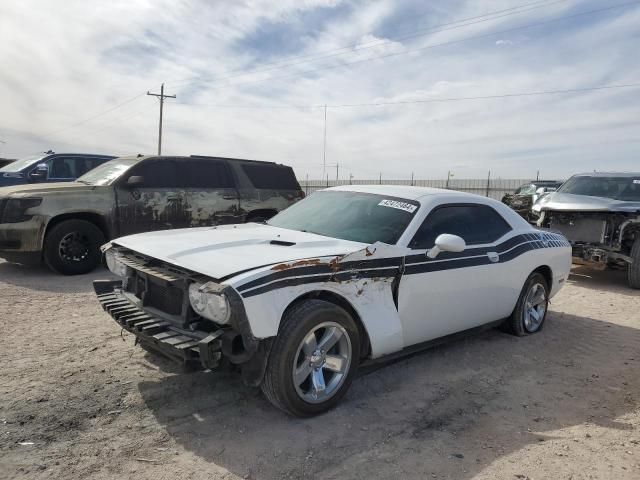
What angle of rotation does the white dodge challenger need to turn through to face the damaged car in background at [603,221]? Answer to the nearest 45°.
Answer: approximately 180°

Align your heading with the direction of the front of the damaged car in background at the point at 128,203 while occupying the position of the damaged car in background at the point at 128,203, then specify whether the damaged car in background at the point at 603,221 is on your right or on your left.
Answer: on your left

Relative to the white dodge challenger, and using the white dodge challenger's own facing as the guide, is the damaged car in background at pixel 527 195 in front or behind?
behind

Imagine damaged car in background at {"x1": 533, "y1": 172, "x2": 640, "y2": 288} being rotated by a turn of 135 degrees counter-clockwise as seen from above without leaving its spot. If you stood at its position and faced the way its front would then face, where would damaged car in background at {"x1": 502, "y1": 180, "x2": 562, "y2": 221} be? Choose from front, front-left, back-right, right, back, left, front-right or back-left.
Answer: left

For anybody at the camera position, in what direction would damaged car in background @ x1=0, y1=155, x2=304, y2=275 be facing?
facing the viewer and to the left of the viewer

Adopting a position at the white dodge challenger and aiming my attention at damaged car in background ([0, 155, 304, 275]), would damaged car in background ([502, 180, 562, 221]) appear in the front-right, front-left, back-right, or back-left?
front-right

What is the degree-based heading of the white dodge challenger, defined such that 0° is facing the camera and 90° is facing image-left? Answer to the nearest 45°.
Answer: approximately 45°

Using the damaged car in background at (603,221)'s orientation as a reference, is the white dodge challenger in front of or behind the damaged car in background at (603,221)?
in front

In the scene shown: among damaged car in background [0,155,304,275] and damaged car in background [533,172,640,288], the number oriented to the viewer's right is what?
0

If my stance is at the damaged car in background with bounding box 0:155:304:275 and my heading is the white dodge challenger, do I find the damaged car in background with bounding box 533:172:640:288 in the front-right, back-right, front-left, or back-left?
front-left

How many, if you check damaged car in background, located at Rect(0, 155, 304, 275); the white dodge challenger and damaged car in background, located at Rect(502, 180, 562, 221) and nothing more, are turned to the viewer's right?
0

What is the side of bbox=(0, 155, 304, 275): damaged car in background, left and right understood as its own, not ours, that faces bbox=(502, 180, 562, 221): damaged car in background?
back

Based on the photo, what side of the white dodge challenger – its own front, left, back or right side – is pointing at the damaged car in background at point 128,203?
right

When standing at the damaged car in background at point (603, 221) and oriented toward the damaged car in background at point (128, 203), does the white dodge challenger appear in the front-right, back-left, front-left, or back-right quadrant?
front-left
